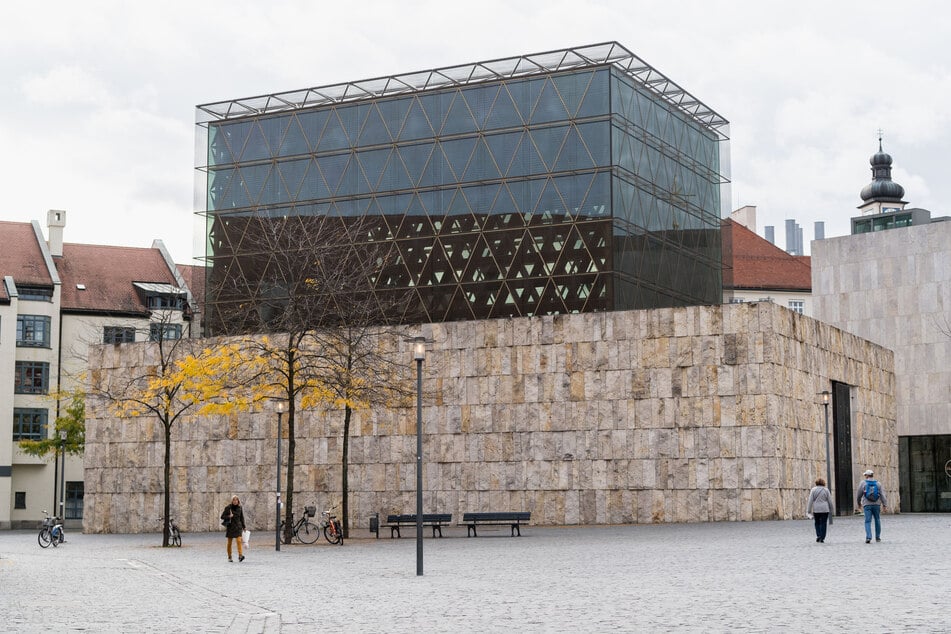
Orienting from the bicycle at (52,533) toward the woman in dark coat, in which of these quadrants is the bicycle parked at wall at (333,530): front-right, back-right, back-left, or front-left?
front-left

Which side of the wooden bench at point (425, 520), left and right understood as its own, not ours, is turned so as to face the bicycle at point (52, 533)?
right

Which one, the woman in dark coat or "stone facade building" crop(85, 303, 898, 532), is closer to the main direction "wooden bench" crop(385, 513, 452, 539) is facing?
the woman in dark coat

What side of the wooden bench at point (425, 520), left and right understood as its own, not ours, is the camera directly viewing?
front

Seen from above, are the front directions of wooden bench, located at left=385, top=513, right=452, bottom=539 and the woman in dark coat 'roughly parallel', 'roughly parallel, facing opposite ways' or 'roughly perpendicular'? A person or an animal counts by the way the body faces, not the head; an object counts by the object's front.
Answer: roughly parallel

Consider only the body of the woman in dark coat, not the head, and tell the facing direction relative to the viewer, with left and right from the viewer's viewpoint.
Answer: facing the viewer

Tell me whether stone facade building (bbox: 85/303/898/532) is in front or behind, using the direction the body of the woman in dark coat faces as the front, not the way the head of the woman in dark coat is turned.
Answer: behind

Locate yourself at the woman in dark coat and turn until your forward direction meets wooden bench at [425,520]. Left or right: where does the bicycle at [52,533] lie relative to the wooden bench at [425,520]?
left

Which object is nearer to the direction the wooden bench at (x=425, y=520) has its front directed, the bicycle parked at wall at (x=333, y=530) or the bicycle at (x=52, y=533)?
the bicycle parked at wall

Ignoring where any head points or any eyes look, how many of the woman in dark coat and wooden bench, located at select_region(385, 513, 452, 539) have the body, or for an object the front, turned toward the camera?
2

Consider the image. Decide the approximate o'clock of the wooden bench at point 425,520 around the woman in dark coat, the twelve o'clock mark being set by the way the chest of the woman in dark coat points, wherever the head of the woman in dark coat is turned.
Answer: The wooden bench is roughly at 7 o'clock from the woman in dark coat.
